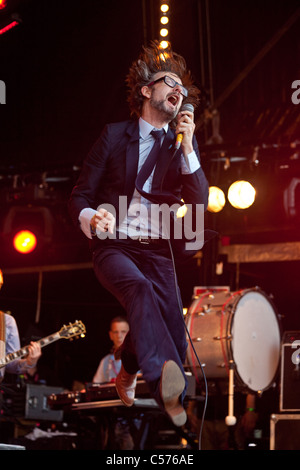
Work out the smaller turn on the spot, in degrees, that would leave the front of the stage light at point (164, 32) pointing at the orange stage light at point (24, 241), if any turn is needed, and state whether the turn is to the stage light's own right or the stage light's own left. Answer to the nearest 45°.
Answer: approximately 135° to the stage light's own right

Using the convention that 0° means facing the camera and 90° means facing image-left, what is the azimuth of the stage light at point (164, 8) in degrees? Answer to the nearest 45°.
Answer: approximately 0°

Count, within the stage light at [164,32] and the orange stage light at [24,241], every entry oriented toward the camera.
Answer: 2

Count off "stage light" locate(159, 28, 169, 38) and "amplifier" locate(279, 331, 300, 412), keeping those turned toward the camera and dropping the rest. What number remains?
2
